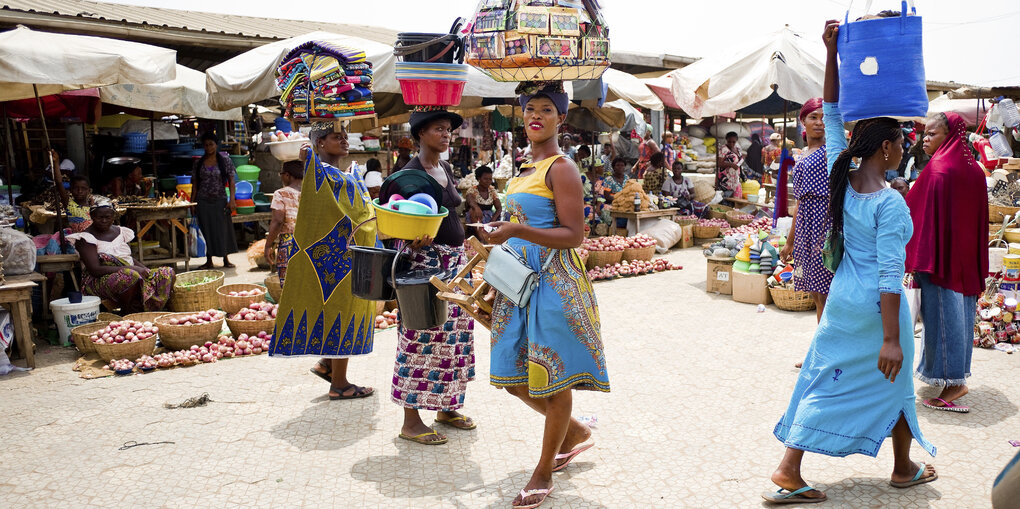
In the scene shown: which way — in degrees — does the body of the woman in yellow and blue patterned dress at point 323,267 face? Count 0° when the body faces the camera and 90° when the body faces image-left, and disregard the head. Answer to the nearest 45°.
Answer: approximately 270°

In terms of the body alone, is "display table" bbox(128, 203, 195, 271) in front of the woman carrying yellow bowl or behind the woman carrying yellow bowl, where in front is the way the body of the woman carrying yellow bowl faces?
behind

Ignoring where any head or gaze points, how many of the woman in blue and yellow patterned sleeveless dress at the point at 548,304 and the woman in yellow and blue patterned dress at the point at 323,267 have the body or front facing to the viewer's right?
1

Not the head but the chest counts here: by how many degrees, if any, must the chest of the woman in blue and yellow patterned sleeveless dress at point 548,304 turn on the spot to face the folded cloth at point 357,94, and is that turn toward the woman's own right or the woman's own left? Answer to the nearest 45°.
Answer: approximately 90° to the woman's own right

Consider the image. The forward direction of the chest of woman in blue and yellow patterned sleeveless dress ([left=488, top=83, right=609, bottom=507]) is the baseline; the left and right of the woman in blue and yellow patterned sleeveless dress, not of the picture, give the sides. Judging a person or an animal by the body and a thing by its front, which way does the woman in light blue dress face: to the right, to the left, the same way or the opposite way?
the opposite way

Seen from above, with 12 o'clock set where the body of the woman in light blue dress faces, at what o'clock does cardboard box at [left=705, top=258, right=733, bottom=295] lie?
The cardboard box is roughly at 10 o'clock from the woman in light blue dress.

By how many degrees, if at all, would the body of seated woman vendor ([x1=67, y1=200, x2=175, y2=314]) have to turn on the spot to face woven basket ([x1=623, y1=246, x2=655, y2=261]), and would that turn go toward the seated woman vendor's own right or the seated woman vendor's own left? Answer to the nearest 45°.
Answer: approximately 45° to the seated woman vendor's own left

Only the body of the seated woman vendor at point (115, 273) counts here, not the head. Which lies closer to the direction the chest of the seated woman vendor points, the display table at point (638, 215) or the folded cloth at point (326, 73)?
the folded cloth

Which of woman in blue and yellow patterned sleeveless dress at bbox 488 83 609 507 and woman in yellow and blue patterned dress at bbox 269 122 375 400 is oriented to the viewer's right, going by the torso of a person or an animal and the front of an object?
the woman in yellow and blue patterned dress

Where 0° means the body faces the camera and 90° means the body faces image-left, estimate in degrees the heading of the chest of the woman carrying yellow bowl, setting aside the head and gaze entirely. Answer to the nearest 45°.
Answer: approximately 315°
